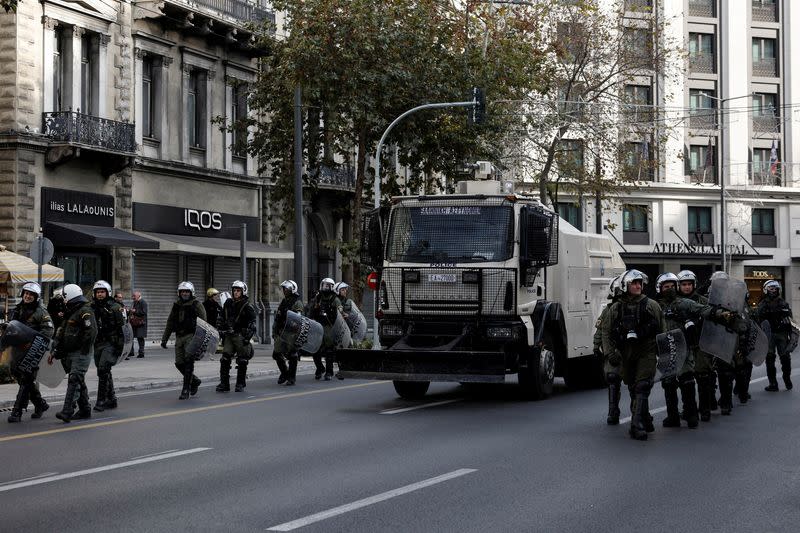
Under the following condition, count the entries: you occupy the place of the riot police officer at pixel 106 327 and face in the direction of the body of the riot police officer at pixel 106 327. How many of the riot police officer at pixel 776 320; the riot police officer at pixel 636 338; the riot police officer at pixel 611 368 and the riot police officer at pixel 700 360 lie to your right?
0

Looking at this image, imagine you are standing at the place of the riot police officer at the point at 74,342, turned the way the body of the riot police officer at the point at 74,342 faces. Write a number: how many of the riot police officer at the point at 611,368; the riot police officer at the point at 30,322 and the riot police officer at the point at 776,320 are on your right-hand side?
1

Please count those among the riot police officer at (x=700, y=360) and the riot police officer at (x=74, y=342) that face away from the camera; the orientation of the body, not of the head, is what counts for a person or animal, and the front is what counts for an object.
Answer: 0

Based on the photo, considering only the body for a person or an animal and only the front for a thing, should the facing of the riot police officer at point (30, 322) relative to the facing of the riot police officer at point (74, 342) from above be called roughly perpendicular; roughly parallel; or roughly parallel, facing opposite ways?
roughly parallel

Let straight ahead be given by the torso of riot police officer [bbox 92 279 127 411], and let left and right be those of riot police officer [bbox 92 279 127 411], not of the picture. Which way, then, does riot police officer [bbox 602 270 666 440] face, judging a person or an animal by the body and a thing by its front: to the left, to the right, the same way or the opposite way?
the same way

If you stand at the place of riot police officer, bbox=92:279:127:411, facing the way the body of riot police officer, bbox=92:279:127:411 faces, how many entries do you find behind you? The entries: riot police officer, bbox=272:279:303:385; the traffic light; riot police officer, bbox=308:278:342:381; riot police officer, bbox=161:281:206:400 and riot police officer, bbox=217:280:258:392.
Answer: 5

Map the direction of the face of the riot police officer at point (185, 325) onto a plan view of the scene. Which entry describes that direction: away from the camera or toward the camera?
toward the camera

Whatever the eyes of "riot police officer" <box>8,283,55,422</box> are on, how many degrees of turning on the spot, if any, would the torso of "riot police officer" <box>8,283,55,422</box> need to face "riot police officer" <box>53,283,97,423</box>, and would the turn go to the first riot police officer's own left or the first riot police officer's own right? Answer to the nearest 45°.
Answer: approximately 90° to the first riot police officer's own left

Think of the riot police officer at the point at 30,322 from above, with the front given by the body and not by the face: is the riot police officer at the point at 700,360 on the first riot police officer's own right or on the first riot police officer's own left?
on the first riot police officer's own left

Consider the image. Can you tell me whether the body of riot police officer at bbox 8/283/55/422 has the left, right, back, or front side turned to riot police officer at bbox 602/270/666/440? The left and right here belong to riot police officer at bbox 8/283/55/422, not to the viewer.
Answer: left

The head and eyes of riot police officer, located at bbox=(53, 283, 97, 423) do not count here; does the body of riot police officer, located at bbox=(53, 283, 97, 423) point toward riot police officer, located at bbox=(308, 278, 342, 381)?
no

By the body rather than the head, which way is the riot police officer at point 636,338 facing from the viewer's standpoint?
toward the camera

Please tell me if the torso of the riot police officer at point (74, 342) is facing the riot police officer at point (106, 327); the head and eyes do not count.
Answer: no

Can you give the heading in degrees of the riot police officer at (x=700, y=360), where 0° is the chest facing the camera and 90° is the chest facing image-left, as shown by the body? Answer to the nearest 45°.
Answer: approximately 45°

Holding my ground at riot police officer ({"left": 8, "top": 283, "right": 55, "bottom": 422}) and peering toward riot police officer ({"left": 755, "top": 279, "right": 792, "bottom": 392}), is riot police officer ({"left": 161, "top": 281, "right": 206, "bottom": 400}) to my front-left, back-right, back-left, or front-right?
front-left

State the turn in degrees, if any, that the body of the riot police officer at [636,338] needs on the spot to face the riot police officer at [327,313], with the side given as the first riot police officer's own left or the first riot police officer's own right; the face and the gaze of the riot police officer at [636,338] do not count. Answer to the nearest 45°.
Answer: approximately 135° to the first riot police officer's own right

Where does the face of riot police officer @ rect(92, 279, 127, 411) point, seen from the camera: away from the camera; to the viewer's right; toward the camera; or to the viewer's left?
toward the camera

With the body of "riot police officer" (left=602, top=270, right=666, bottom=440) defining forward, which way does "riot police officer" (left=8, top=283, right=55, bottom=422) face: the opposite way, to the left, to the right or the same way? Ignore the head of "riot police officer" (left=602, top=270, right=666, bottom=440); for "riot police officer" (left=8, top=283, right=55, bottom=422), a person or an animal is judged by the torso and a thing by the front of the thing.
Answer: the same way
